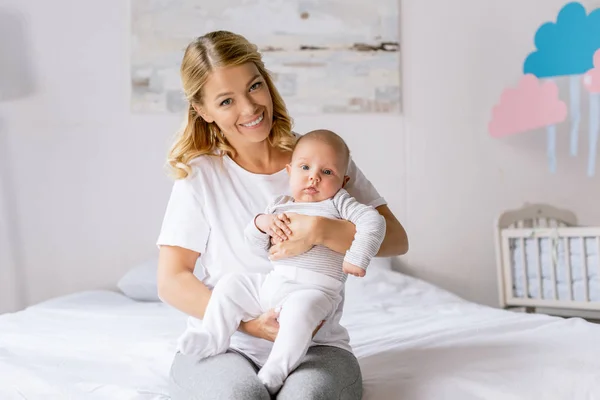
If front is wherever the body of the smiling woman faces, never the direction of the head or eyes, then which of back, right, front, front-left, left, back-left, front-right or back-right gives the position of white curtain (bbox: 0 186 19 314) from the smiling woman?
back-right

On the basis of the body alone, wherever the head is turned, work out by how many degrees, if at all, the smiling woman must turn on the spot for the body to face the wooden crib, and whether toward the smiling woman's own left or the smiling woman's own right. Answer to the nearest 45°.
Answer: approximately 135° to the smiling woman's own left

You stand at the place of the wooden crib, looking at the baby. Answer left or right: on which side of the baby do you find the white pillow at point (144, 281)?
right

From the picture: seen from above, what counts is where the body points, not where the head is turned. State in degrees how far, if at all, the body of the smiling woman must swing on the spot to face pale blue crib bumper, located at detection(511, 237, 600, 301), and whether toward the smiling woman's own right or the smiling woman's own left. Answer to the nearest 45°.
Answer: approximately 135° to the smiling woman's own left

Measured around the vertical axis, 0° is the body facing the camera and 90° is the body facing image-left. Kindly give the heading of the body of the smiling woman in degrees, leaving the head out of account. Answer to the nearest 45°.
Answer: approximately 0°

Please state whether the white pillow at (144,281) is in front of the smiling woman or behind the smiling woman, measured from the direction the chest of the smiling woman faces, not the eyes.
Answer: behind
